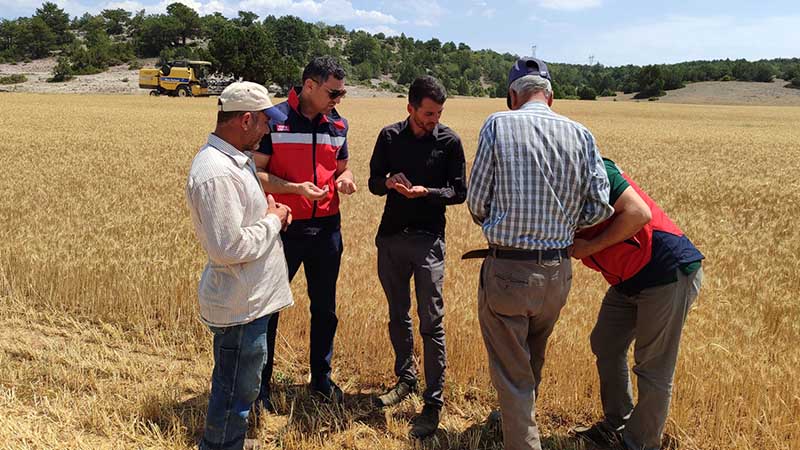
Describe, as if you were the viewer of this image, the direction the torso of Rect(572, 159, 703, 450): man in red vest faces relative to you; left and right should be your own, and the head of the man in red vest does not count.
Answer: facing to the left of the viewer

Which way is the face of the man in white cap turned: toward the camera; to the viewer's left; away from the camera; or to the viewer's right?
to the viewer's right

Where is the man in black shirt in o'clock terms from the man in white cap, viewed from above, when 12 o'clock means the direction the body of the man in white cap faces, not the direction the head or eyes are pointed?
The man in black shirt is roughly at 11 o'clock from the man in white cap.

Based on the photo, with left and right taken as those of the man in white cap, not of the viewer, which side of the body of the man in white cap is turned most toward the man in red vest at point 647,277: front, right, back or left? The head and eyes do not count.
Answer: front

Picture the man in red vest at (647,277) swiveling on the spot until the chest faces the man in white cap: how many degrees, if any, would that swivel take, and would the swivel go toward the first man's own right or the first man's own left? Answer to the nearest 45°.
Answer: approximately 45° to the first man's own left

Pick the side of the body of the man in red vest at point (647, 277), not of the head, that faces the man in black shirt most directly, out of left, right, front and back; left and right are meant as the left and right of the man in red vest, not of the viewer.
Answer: front

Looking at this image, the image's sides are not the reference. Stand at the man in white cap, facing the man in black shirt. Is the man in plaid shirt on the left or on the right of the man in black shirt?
right

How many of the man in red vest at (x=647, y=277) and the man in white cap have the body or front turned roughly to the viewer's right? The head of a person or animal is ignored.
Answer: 1

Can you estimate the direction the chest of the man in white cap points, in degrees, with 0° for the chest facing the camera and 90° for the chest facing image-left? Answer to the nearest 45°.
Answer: approximately 270°
